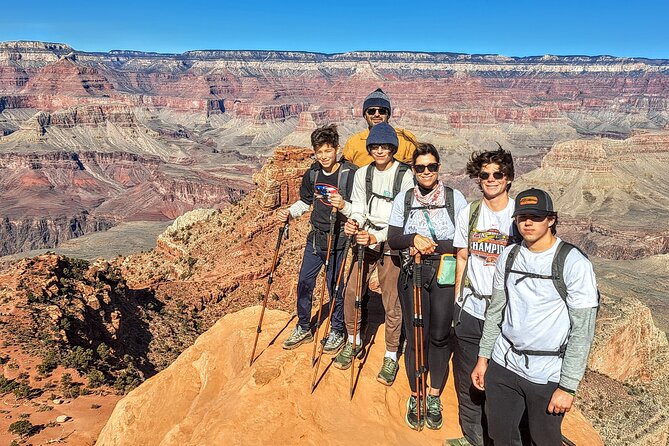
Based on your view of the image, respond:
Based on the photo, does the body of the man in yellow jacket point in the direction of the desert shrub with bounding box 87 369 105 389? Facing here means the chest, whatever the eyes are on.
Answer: no

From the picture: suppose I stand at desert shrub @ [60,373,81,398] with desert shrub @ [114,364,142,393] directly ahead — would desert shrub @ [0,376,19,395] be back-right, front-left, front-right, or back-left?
back-left

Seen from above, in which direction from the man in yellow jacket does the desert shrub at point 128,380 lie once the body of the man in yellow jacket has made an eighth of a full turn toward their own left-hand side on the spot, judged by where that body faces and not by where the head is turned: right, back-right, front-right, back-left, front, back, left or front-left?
back

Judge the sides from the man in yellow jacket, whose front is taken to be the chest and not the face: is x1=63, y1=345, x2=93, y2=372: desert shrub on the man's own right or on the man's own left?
on the man's own right

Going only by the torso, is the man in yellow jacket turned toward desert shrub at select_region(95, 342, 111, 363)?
no

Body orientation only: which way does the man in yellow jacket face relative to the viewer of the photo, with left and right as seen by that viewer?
facing the viewer

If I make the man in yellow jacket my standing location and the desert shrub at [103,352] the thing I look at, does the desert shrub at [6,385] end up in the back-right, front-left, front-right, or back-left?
front-left

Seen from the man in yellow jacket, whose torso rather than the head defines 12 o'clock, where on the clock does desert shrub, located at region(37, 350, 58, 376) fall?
The desert shrub is roughly at 4 o'clock from the man in yellow jacket.

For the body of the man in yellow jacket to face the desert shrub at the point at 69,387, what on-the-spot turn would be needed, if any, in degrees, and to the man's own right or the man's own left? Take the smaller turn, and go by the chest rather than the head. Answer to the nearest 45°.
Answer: approximately 135° to the man's own right

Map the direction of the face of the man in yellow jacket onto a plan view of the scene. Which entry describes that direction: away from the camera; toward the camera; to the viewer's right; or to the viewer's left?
toward the camera

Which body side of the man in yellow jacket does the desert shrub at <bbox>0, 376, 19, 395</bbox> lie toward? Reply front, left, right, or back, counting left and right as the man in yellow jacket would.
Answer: right

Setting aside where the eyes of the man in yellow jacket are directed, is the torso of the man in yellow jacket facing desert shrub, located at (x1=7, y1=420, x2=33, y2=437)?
no
